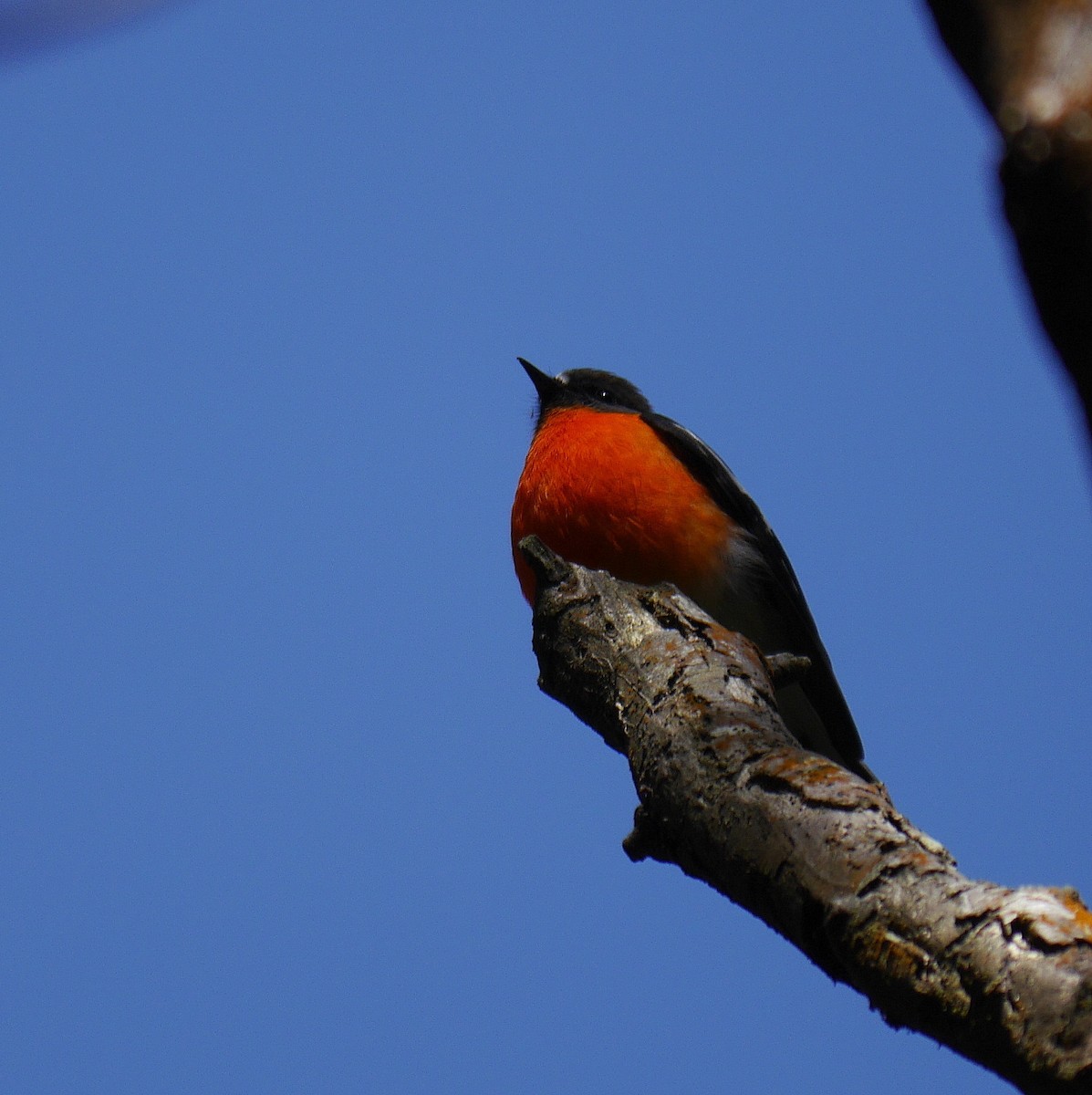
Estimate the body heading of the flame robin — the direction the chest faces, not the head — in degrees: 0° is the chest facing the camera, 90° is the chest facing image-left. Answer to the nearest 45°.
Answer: approximately 90°

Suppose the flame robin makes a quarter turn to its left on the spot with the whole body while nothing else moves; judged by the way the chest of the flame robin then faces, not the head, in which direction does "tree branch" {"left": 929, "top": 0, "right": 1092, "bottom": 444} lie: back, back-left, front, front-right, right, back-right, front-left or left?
front
